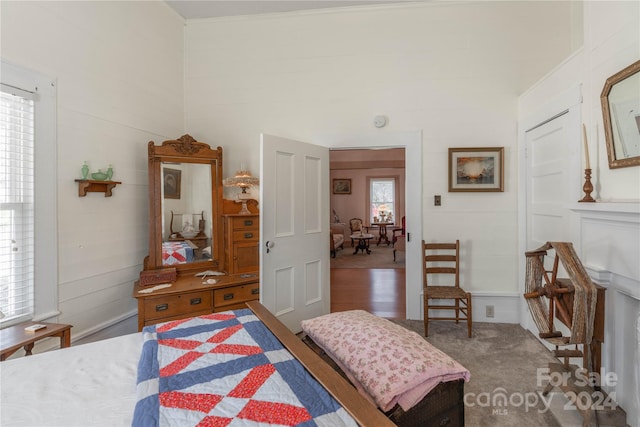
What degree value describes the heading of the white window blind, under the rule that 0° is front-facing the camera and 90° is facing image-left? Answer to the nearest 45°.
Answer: approximately 315°

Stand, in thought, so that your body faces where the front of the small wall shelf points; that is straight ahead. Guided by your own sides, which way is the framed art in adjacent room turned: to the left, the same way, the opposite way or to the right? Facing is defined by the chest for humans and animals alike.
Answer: to the right

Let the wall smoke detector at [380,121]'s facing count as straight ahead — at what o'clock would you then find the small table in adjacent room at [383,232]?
The small table in adjacent room is roughly at 6 o'clock from the wall smoke detector.

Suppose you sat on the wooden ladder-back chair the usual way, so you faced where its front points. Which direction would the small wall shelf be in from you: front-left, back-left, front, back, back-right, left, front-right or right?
front-right

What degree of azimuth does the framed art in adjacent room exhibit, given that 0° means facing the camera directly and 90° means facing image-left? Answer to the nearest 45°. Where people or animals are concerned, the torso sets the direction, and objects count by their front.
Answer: approximately 0°

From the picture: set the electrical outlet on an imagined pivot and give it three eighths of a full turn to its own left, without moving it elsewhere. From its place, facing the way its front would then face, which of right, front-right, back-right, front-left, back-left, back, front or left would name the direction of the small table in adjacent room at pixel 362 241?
left

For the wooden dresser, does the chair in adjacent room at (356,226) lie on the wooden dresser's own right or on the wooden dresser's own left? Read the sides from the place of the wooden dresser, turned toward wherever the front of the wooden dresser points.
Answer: on the wooden dresser's own left

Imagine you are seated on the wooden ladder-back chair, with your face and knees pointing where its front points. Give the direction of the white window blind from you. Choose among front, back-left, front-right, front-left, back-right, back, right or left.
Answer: front-right

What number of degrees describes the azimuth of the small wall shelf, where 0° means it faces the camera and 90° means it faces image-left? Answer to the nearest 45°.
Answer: approximately 315°

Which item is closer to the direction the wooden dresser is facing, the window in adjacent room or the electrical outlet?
the electrical outlet

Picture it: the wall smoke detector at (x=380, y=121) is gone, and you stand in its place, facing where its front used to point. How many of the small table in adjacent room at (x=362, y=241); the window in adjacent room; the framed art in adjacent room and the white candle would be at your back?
3

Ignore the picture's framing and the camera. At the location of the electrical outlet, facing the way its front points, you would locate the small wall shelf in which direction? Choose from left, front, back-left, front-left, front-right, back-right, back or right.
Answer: front-right

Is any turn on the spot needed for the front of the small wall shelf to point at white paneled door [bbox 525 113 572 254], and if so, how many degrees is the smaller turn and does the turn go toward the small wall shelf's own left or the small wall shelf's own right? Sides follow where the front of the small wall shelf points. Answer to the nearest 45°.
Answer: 0° — it already faces it
